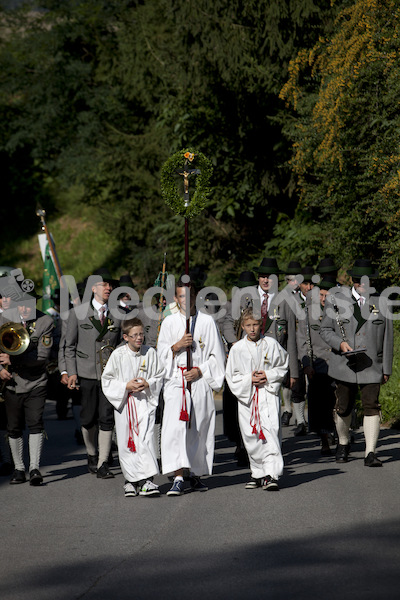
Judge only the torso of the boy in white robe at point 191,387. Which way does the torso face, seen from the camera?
toward the camera

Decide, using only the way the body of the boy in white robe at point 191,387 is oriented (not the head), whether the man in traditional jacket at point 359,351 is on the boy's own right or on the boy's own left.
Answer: on the boy's own left

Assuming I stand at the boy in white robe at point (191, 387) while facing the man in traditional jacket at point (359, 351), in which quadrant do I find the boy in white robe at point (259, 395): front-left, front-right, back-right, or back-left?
front-right

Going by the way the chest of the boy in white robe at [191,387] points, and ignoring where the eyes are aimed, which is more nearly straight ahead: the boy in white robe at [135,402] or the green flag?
the boy in white robe

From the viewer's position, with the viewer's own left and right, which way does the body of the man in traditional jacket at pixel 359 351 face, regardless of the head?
facing the viewer

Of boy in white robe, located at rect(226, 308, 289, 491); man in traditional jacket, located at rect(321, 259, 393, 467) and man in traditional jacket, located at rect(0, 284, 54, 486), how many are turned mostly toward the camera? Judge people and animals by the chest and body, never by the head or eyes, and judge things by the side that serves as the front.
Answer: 3

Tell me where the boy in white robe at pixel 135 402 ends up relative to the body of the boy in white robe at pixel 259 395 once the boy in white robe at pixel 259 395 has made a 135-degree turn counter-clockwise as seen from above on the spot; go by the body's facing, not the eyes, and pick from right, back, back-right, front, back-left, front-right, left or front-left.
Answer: back-left

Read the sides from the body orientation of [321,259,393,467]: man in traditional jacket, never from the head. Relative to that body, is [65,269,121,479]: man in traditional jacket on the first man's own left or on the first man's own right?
on the first man's own right

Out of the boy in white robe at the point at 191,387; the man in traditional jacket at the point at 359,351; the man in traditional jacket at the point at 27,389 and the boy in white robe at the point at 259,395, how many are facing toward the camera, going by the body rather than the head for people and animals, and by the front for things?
4

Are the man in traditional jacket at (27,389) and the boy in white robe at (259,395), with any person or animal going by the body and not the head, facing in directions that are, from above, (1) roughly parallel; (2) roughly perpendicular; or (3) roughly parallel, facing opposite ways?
roughly parallel

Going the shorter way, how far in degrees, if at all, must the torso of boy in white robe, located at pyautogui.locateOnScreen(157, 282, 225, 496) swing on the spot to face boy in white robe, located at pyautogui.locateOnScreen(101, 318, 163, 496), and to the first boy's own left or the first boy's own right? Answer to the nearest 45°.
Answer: approximately 90° to the first boy's own right

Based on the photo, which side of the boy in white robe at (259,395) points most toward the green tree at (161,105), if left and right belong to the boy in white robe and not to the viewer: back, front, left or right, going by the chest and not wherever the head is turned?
back

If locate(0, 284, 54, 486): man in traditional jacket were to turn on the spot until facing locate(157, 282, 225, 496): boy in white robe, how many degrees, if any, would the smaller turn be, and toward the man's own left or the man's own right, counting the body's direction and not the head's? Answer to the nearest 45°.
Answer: approximately 45° to the man's own left

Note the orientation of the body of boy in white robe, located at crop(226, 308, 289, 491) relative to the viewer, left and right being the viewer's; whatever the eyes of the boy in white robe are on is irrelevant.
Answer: facing the viewer
